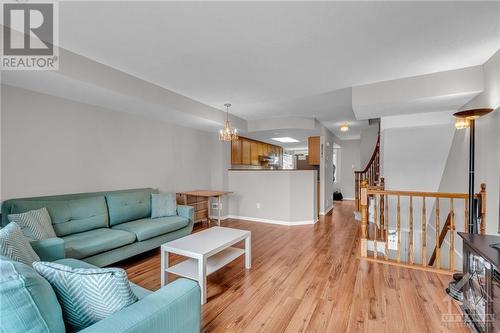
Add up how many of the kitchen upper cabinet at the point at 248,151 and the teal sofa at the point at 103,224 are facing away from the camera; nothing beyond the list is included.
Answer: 0

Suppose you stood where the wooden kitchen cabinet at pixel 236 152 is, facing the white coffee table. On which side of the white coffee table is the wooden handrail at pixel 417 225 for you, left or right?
left

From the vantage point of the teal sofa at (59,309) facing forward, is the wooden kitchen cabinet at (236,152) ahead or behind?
ahead

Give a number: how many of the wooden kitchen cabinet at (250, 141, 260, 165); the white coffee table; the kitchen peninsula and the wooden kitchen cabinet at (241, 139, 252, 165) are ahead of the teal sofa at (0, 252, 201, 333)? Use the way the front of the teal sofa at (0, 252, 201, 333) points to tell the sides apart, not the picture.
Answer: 4

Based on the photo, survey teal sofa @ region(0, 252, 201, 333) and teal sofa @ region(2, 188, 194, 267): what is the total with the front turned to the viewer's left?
0

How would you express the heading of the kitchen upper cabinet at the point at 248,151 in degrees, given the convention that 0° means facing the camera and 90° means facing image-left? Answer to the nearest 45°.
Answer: approximately 315°

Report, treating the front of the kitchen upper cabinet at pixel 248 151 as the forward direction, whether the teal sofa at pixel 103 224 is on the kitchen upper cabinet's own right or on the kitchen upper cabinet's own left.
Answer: on the kitchen upper cabinet's own right

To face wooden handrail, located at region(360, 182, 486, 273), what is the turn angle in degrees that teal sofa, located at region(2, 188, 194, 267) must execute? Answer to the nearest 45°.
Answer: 0° — it already faces it

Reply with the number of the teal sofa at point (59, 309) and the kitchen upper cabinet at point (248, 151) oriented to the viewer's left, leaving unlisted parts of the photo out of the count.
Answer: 0

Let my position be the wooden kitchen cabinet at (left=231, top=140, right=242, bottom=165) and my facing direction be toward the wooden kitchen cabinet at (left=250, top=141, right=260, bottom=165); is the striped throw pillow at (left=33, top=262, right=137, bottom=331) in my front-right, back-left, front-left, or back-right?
back-right

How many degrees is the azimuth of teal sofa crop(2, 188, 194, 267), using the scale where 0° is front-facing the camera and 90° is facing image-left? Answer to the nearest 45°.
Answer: approximately 315°

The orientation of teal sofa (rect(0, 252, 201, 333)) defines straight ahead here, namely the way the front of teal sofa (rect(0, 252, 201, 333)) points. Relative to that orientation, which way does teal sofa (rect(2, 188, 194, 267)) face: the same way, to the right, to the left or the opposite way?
to the right

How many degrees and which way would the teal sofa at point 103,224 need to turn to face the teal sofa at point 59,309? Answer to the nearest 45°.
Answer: approximately 45° to its right

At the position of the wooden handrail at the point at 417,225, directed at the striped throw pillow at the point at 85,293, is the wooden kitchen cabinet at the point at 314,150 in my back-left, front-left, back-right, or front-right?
back-right

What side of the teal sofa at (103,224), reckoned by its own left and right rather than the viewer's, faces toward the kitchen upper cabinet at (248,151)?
left
